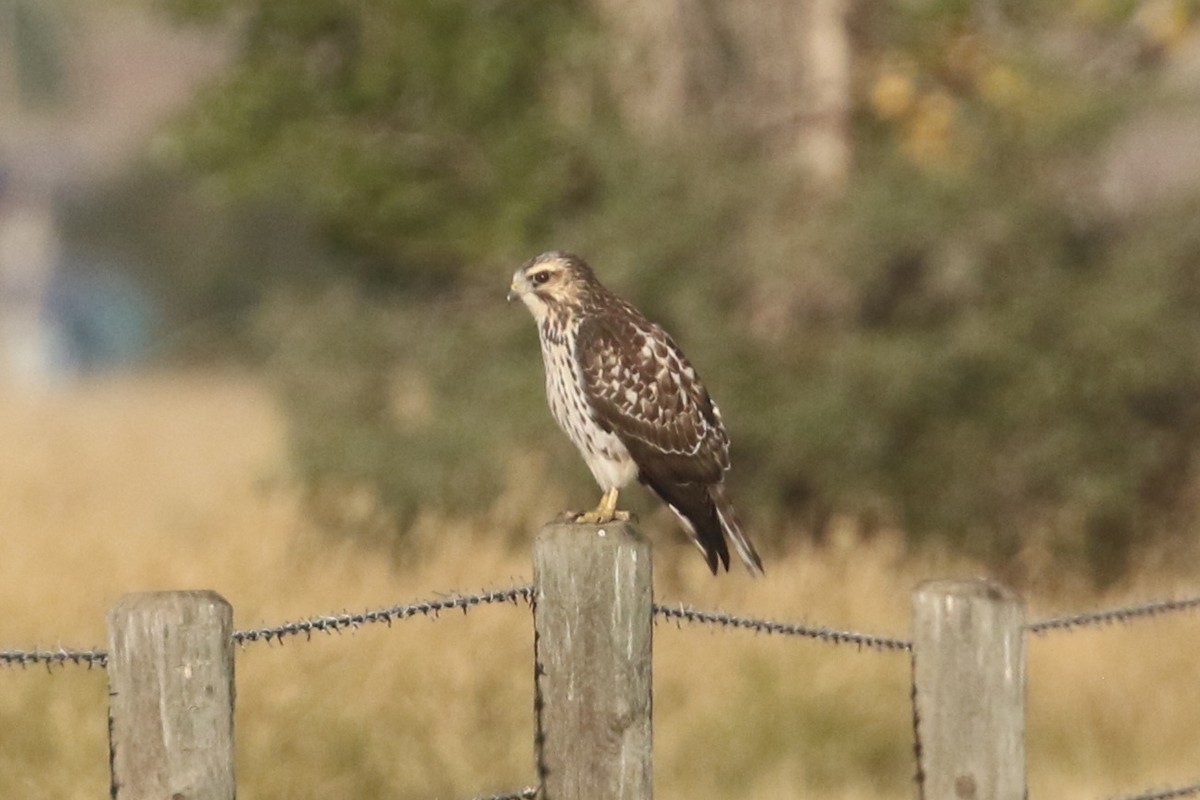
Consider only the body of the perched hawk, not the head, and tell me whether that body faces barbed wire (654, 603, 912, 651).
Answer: no

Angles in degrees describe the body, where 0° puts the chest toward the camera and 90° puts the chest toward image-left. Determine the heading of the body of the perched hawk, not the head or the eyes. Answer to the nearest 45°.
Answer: approximately 90°

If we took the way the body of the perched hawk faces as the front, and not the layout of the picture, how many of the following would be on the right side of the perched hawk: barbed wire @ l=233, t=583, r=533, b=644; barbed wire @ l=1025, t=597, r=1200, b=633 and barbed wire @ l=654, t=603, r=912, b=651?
0
